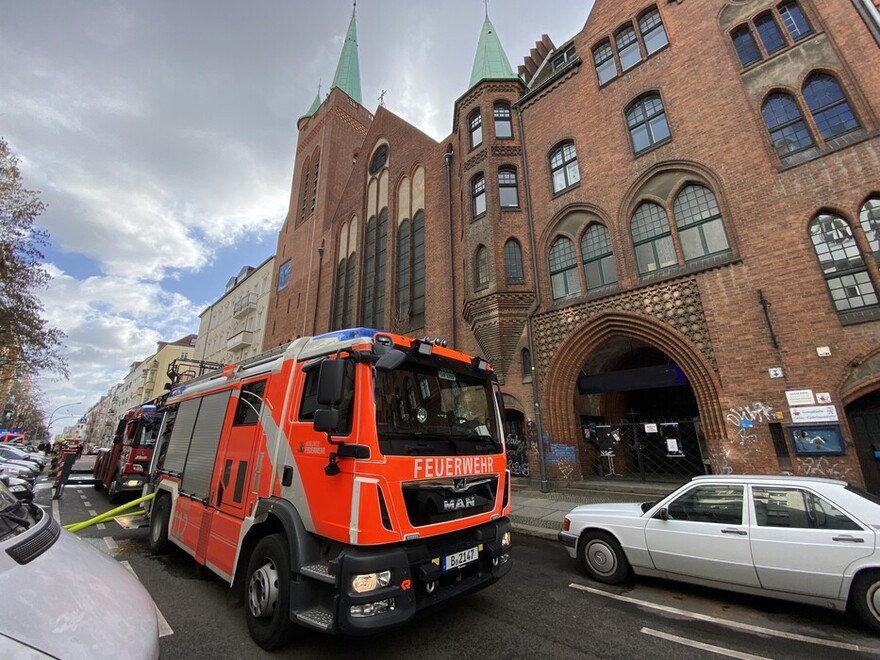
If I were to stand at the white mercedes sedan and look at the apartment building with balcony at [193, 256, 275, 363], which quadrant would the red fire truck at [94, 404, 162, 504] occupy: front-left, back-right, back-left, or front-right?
front-left

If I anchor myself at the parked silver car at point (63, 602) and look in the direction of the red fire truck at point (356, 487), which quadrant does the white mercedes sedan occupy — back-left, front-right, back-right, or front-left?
front-right

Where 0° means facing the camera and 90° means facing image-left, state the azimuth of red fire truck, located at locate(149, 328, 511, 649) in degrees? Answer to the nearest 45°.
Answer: approximately 315°

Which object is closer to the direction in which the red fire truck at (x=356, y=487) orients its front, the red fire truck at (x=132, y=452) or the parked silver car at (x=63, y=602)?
the parked silver car

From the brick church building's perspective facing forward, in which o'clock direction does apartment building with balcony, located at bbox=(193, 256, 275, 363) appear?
The apartment building with balcony is roughly at 2 o'clock from the brick church building.

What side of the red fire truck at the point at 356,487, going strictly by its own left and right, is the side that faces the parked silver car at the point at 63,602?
right

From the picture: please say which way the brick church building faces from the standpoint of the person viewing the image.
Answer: facing the viewer and to the left of the viewer

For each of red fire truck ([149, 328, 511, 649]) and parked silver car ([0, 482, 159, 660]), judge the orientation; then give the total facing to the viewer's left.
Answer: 0

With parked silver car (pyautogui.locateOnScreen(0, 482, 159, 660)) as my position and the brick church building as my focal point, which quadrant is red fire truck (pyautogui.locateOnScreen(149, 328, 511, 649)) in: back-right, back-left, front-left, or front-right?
front-left

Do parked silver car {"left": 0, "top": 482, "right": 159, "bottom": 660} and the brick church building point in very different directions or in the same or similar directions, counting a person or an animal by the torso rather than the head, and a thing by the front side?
very different directions

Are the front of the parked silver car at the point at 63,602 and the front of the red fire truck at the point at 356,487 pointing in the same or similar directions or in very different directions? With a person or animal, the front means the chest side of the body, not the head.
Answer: same or similar directions

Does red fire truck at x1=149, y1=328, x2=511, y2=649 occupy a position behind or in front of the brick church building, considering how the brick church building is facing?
in front

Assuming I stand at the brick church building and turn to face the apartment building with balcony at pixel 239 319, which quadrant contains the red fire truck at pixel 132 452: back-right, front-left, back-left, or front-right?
front-left

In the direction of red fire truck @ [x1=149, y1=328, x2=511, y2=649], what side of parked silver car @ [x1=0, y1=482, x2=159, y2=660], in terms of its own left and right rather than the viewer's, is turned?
left

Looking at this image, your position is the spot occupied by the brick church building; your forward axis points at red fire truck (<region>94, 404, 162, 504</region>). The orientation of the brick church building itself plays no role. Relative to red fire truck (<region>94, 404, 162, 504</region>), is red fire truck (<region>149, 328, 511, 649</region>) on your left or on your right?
left

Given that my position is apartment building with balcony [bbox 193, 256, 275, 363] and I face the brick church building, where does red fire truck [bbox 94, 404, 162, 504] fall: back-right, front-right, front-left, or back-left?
front-right

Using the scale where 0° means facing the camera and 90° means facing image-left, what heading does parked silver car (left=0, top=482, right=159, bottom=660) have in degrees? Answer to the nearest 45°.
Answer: approximately 315°

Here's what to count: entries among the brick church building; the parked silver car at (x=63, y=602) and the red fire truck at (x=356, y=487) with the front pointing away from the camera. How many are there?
0

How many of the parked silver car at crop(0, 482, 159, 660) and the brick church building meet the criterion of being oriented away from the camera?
0
